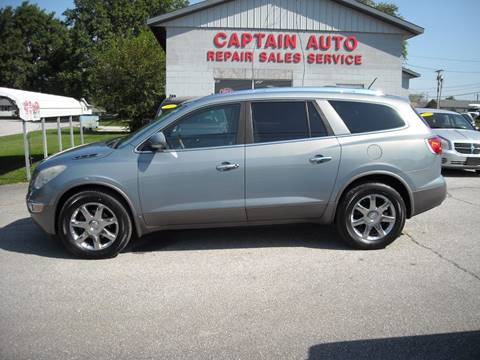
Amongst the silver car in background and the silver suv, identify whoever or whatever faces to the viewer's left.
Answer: the silver suv

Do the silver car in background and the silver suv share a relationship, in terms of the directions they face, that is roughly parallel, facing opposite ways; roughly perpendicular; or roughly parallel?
roughly perpendicular

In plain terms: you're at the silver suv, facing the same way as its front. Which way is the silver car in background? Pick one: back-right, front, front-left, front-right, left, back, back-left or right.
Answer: back-right

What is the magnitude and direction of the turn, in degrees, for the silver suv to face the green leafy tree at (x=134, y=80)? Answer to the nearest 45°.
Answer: approximately 90° to its right

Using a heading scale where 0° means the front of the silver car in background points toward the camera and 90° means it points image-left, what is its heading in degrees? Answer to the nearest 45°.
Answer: approximately 315°

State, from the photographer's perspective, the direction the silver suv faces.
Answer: facing to the left of the viewer

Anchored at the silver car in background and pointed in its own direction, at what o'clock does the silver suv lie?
The silver suv is roughly at 2 o'clock from the silver car in background.

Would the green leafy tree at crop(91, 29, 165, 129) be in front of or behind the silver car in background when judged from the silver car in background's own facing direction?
behind

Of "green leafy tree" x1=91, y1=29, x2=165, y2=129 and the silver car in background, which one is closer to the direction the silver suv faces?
the green leafy tree

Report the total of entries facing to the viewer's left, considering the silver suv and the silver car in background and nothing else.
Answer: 1
